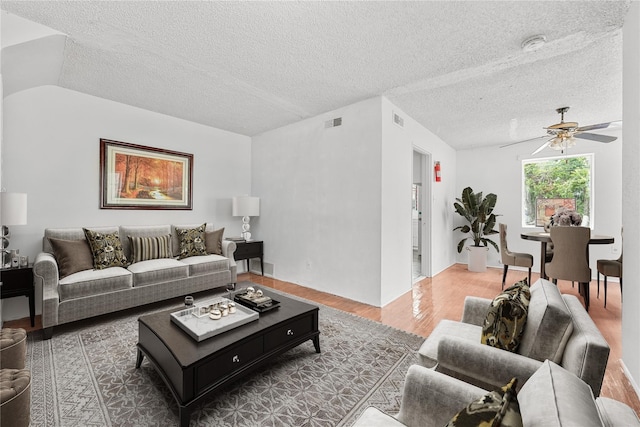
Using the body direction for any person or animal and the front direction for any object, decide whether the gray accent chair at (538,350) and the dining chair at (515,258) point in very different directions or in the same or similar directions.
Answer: very different directions

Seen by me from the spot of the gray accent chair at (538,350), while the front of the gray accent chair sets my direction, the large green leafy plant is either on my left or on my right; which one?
on my right

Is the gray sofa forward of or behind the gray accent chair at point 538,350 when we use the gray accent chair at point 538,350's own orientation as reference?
forward

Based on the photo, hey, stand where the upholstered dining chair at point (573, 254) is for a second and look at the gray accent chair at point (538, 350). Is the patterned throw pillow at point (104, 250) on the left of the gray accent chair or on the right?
right

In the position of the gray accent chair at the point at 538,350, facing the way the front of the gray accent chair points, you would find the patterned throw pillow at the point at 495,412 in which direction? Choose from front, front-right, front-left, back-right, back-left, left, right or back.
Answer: left

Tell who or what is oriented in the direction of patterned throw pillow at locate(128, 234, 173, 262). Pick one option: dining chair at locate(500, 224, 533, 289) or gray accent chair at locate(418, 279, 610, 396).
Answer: the gray accent chair

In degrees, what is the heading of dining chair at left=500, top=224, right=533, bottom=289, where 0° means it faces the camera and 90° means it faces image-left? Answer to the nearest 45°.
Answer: approximately 270°

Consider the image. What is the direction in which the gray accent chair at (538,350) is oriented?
to the viewer's left

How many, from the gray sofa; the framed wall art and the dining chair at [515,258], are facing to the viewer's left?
0

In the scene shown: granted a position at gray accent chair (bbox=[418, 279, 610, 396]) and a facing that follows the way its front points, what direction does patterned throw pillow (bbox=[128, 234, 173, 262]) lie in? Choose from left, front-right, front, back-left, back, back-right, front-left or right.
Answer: front

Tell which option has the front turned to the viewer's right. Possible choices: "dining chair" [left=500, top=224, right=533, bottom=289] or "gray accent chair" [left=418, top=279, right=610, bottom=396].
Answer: the dining chair

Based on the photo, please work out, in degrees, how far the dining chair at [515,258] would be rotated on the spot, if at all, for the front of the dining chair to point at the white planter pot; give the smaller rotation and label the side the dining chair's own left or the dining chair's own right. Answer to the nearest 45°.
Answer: approximately 135° to the dining chair's own left

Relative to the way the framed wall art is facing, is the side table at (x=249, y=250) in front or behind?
in front
